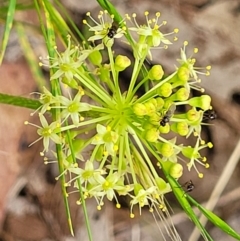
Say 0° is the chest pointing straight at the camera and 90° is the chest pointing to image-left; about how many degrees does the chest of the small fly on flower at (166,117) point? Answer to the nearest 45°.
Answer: approximately 45°
